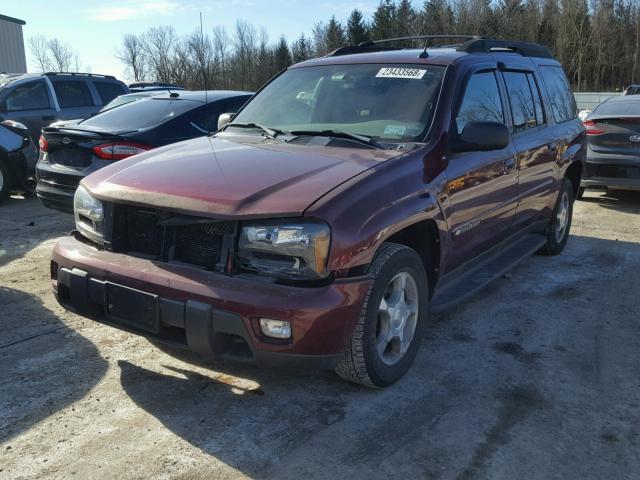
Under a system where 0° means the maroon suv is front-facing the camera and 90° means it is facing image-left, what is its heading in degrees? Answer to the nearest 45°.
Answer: approximately 45°

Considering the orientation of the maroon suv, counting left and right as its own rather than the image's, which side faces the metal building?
right
